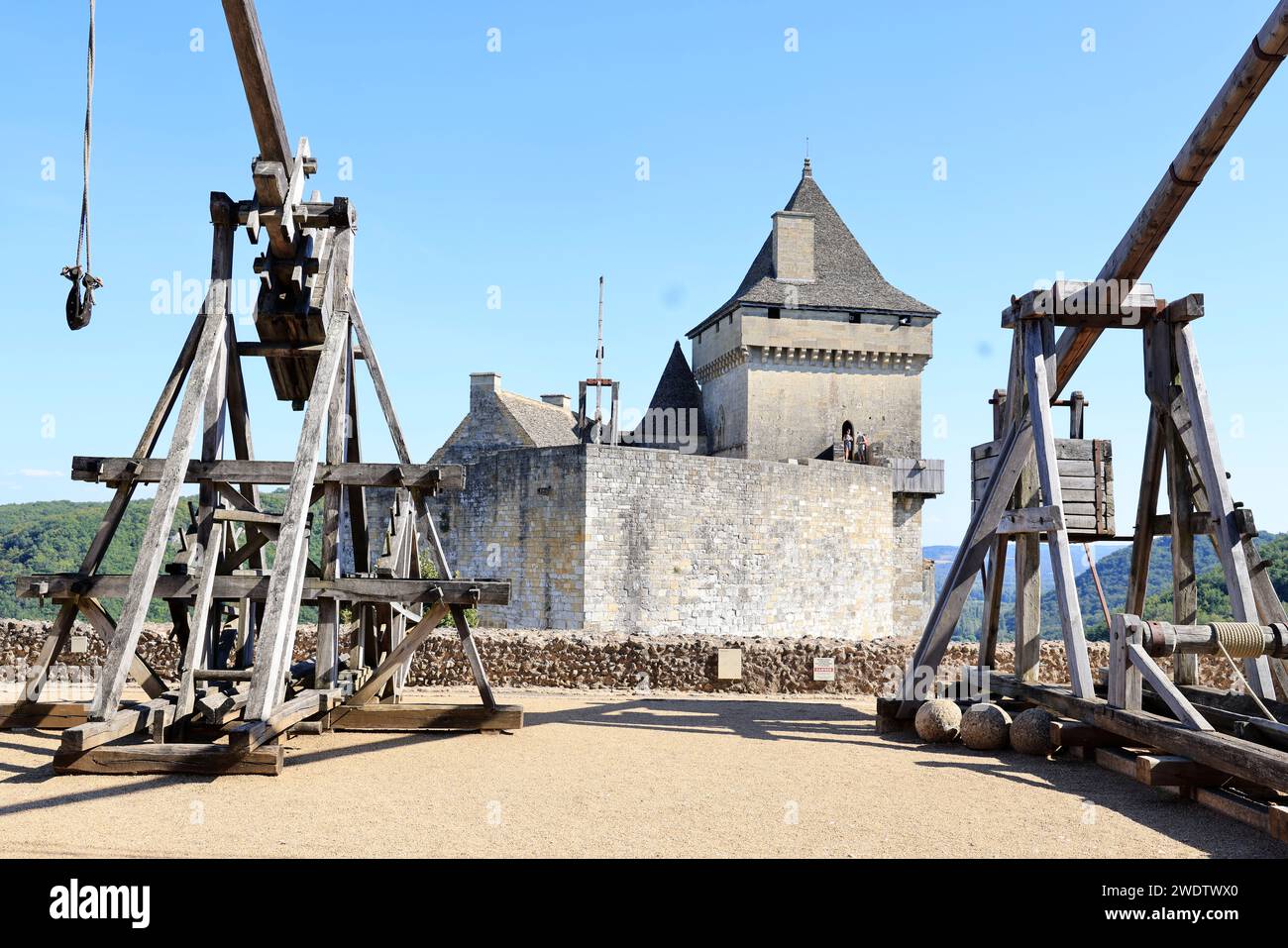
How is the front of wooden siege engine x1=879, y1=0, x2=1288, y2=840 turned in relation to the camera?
facing away from the viewer and to the left of the viewer

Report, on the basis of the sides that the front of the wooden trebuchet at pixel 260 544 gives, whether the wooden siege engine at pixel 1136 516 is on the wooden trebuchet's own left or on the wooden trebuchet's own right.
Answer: on the wooden trebuchet's own left

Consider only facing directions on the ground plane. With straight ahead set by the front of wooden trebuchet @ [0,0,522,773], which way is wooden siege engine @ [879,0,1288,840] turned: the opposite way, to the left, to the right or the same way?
the opposite way
